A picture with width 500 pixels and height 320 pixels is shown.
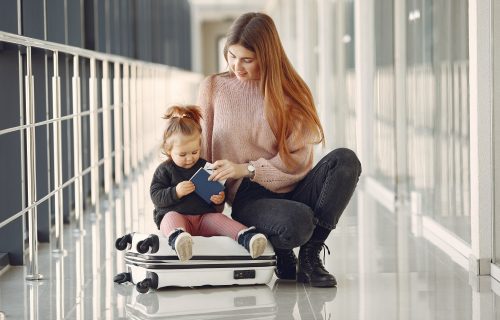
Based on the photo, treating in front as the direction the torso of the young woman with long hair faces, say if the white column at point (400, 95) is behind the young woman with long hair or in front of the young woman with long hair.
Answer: behind

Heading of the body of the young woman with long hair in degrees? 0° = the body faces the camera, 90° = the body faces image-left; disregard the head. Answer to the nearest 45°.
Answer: approximately 0°

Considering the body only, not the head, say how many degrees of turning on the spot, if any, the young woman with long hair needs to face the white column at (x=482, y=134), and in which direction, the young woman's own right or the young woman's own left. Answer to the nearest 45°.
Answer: approximately 90° to the young woman's own left

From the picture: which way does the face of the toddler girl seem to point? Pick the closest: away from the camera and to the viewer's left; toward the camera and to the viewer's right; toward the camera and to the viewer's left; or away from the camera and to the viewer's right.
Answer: toward the camera and to the viewer's right

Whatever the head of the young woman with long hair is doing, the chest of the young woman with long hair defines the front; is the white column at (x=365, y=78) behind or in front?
behind

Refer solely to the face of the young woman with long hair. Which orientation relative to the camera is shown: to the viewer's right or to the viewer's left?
to the viewer's left
